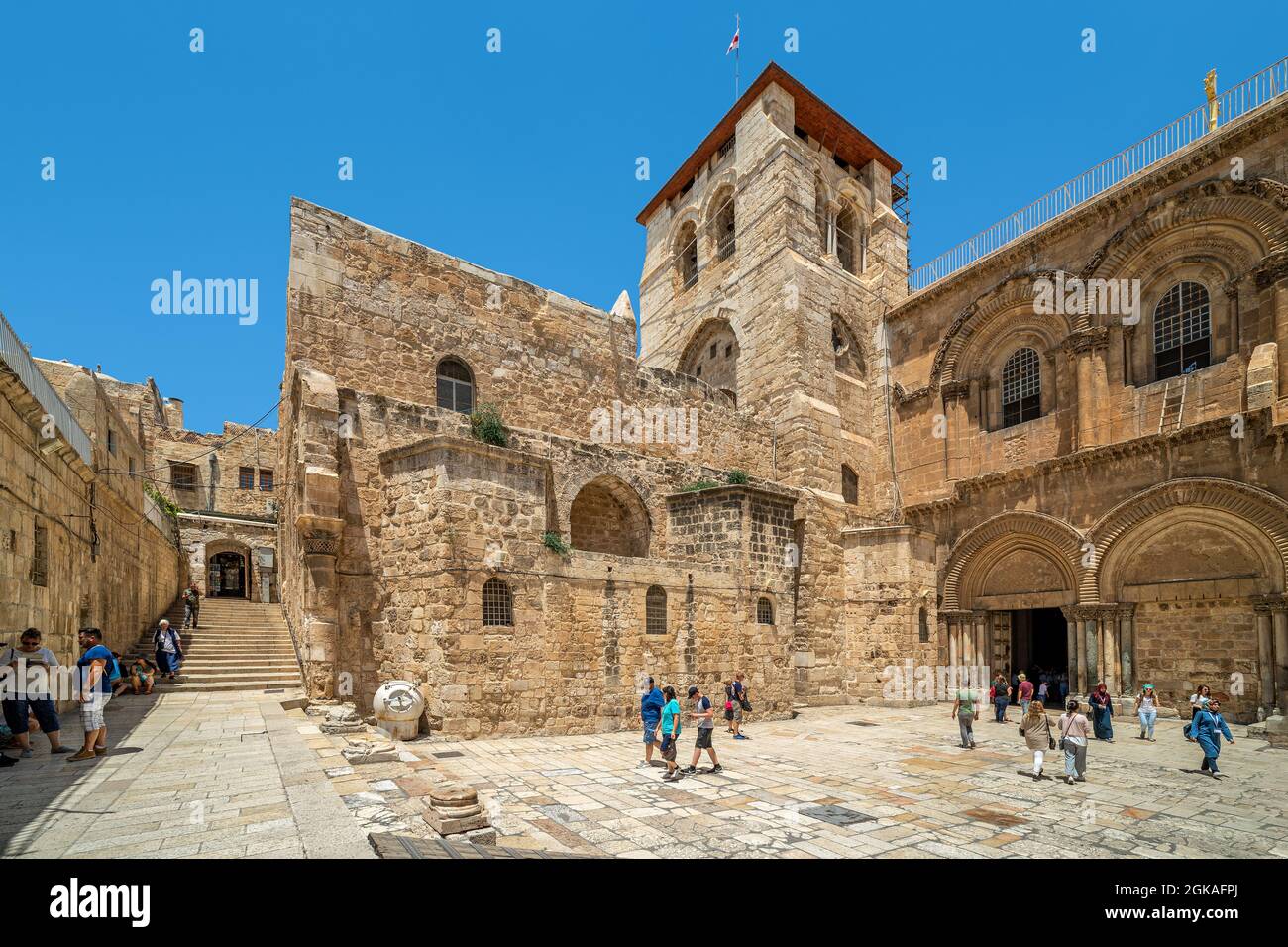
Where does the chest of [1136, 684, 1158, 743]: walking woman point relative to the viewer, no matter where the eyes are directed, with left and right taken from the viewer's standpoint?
facing the viewer

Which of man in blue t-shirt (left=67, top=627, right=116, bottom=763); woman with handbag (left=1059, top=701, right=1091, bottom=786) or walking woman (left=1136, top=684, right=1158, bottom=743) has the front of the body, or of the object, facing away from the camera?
the woman with handbag

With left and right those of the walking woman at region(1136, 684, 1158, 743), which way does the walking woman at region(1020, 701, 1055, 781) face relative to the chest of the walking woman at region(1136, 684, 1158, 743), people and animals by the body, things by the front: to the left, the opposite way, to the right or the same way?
the opposite way

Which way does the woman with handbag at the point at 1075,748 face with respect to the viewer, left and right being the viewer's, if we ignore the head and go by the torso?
facing away from the viewer

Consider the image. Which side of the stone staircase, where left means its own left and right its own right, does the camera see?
front

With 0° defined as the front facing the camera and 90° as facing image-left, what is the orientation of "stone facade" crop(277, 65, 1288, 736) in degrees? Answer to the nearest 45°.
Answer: approximately 45°

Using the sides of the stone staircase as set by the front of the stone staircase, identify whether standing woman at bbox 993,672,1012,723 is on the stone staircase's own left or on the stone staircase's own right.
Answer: on the stone staircase's own left
